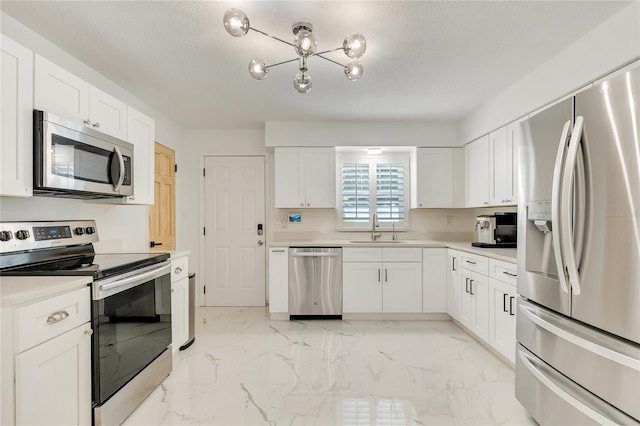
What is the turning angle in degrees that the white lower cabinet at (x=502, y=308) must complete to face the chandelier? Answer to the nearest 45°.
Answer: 0° — it already faces it

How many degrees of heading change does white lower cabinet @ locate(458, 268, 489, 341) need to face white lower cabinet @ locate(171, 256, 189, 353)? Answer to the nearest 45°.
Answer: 0° — it already faces it

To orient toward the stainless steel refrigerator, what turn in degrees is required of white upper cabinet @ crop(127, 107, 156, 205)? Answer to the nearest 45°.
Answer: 0° — it already faces it

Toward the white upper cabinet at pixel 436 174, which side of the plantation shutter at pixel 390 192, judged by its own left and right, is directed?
left

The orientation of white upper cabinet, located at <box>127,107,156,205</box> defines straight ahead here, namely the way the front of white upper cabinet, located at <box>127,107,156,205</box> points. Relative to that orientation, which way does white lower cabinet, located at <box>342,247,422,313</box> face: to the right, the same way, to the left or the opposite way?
to the right

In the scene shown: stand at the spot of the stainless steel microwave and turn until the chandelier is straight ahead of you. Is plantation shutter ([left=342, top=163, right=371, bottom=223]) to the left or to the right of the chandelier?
left

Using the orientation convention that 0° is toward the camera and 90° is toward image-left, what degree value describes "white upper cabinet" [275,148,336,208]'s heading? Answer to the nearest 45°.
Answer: approximately 0°

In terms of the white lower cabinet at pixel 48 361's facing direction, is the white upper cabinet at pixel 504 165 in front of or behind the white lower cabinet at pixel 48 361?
in front

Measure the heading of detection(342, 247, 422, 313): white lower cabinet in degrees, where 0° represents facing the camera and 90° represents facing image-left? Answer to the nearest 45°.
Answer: approximately 0°

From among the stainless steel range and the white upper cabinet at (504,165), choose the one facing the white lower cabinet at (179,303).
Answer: the white upper cabinet

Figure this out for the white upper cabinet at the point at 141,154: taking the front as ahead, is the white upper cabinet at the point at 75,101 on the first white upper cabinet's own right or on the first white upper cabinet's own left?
on the first white upper cabinet's own right
